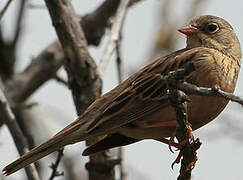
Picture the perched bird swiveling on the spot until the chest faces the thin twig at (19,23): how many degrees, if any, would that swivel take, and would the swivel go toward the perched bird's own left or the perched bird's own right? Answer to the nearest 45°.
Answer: approximately 135° to the perched bird's own left

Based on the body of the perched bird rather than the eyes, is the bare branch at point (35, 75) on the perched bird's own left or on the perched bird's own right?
on the perched bird's own left

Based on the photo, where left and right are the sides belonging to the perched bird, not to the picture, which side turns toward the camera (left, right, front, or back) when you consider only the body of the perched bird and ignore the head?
right

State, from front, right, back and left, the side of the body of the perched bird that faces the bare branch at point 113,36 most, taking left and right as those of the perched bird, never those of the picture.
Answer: left
